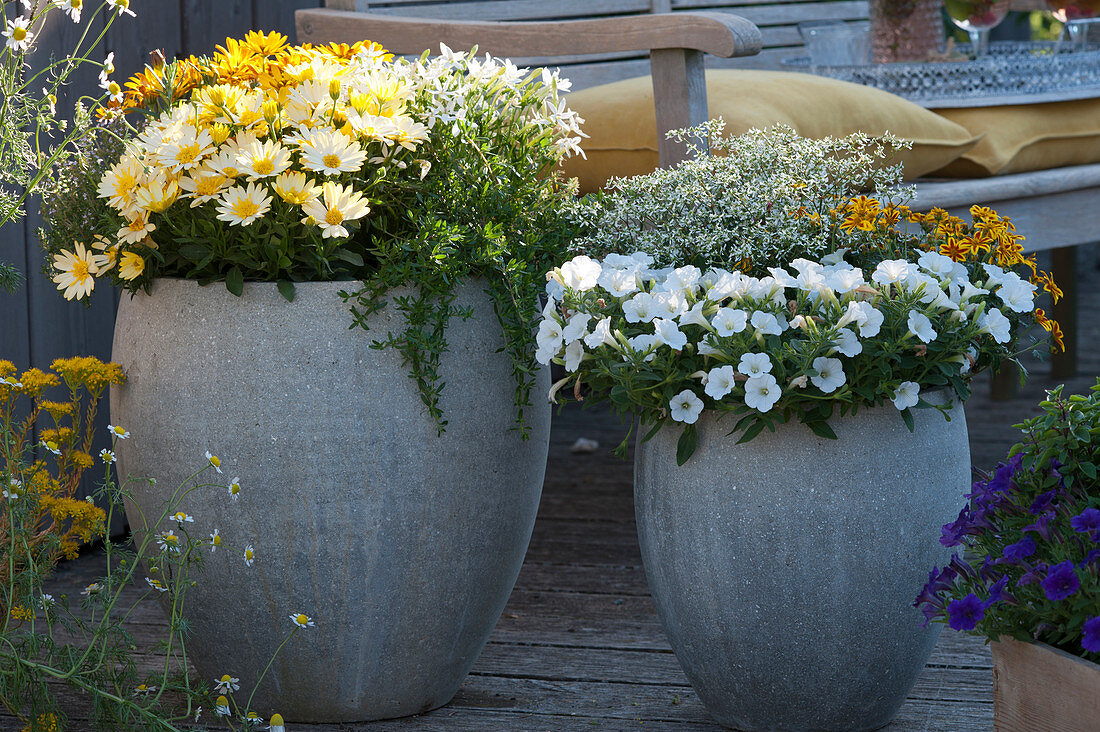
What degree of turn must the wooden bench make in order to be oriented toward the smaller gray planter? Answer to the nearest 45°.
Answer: approximately 45° to its right

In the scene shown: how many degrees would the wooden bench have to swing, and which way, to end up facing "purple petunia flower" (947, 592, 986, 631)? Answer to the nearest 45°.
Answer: approximately 45° to its right

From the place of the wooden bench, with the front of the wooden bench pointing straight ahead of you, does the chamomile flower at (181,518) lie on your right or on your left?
on your right

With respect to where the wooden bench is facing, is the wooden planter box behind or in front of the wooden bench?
in front

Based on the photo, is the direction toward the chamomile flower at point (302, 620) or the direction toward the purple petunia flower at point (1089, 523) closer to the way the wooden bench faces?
the purple petunia flower

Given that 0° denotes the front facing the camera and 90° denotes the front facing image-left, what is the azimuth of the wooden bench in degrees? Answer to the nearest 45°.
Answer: approximately 315°

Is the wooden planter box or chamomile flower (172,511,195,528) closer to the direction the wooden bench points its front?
the wooden planter box

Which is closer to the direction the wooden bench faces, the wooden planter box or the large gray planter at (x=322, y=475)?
the wooden planter box

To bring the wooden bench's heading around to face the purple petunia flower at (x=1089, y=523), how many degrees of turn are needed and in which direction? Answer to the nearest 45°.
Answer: approximately 45° to its right

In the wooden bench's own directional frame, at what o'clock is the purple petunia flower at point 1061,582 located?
The purple petunia flower is roughly at 1 o'clock from the wooden bench.
